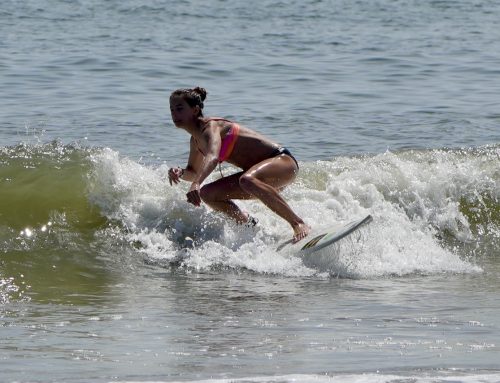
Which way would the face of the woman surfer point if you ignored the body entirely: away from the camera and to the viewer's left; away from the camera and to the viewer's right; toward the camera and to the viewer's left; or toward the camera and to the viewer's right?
toward the camera and to the viewer's left

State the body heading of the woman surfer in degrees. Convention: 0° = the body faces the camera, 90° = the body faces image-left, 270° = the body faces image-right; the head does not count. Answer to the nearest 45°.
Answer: approximately 90°
